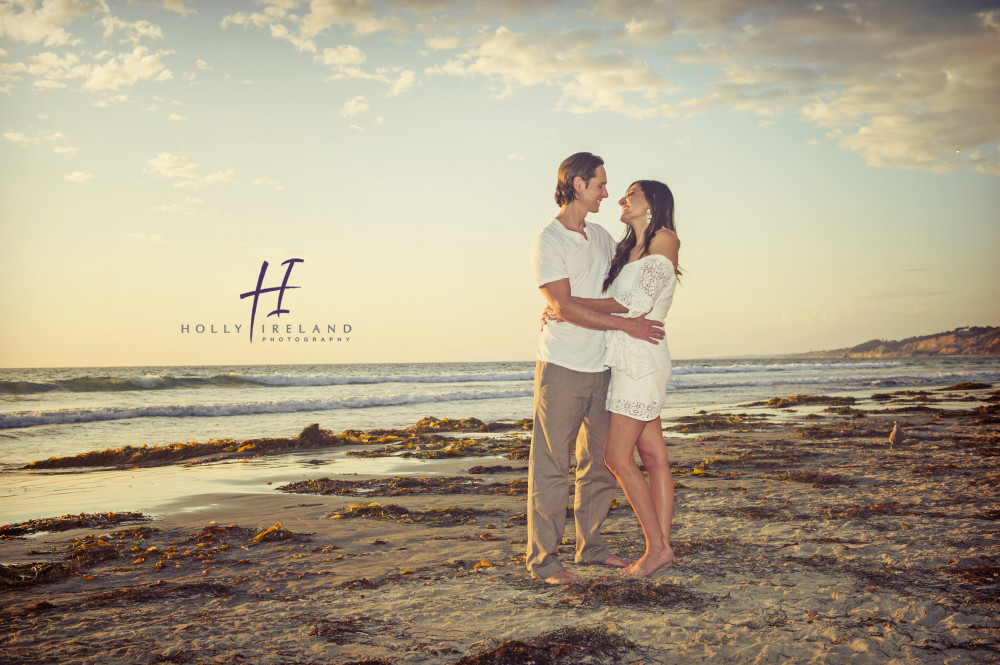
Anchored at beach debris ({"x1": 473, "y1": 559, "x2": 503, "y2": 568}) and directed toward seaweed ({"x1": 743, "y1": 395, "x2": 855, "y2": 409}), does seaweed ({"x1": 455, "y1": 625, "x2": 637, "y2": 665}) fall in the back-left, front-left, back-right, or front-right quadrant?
back-right

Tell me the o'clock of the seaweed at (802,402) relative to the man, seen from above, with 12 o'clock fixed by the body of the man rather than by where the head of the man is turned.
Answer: The seaweed is roughly at 8 o'clock from the man.

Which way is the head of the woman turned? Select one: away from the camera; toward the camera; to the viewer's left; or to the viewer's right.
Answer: to the viewer's left

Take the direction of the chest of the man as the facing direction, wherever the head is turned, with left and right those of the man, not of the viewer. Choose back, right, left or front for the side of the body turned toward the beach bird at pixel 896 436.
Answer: left

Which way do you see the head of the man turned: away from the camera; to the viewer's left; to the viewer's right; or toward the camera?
to the viewer's right

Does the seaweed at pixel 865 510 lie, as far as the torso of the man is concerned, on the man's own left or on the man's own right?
on the man's own left

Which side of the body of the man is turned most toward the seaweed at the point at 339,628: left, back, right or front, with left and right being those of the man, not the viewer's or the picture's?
right

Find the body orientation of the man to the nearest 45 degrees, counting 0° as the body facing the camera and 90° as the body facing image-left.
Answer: approximately 315°

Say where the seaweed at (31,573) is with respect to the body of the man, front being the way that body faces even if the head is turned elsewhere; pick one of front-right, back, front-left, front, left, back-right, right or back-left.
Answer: back-right

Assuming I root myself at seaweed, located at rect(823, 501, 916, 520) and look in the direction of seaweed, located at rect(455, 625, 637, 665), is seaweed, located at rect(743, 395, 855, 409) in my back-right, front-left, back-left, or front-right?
back-right

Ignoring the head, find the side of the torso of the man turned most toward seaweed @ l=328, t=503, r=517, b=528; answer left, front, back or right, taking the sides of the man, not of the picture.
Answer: back
